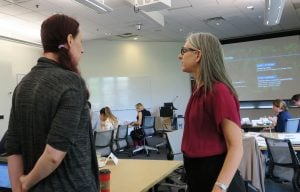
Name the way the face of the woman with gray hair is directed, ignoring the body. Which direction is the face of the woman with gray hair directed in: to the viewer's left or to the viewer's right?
to the viewer's left

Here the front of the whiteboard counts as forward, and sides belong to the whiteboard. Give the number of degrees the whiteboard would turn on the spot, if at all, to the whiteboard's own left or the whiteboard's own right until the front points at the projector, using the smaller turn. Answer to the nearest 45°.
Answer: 0° — it already faces it

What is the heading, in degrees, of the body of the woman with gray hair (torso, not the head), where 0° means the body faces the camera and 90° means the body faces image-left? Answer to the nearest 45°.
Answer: approximately 90°

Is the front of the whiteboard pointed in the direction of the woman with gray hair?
yes

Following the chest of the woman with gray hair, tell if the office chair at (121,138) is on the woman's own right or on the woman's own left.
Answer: on the woman's own right

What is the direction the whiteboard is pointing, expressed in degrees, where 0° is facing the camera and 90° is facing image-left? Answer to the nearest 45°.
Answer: approximately 0°

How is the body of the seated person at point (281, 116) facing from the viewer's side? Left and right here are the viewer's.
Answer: facing to the left of the viewer

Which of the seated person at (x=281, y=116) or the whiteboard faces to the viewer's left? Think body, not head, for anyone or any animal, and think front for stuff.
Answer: the seated person

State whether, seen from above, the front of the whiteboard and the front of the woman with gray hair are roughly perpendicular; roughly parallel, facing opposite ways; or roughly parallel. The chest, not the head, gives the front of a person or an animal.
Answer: roughly perpendicular
